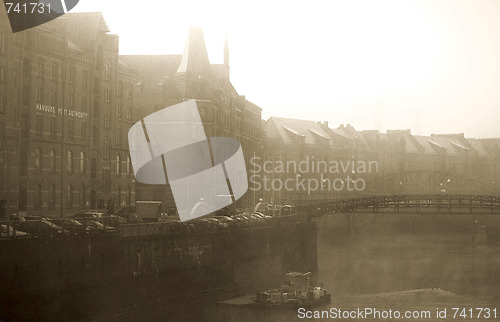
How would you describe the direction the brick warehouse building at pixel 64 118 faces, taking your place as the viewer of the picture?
facing the viewer and to the right of the viewer

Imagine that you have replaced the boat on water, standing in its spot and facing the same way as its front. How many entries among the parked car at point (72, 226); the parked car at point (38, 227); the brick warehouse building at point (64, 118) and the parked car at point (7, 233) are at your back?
0

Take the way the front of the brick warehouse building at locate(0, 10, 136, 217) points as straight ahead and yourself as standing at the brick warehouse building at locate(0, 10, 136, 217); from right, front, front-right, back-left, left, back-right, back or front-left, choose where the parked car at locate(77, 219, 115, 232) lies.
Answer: front-right

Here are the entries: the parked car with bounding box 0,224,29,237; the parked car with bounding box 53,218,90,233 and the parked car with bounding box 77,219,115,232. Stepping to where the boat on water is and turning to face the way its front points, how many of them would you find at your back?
0

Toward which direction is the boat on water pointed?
to the viewer's left

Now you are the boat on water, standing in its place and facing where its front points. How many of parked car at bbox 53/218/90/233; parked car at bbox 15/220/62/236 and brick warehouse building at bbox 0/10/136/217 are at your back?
0
